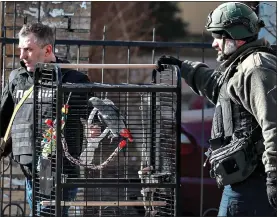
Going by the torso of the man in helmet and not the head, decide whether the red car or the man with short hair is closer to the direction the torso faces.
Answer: the man with short hair

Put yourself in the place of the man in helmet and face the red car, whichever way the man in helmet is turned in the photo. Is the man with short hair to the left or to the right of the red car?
left

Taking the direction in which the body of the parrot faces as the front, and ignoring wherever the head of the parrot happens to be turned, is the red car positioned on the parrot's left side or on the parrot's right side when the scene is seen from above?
on the parrot's right side

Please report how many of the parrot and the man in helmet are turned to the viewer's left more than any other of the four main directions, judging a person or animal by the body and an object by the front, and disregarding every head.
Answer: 2

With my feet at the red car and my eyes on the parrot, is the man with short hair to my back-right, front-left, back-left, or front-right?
front-right

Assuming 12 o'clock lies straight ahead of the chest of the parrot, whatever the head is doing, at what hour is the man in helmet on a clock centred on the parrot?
The man in helmet is roughly at 7 o'clock from the parrot.

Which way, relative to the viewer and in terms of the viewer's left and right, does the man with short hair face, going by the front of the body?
facing the viewer and to the left of the viewer

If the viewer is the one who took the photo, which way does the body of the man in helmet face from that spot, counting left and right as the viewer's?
facing to the left of the viewer

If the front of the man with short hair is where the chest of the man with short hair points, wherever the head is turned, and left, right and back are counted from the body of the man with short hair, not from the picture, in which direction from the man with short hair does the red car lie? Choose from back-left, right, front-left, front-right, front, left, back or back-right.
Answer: back

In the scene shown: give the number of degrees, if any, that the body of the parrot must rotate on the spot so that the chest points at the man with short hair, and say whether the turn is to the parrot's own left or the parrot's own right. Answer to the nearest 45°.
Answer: approximately 45° to the parrot's own right

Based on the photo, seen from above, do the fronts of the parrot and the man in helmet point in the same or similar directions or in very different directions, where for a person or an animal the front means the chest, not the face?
same or similar directions

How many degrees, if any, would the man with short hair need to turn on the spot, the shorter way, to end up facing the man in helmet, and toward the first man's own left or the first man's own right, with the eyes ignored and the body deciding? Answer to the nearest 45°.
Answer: approximately 90° to the first man's own left

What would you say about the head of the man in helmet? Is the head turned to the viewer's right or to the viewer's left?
to the viewer's left

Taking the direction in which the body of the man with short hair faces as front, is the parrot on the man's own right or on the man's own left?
on the man's own left

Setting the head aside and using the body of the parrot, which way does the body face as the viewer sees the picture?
to the viewer's left
